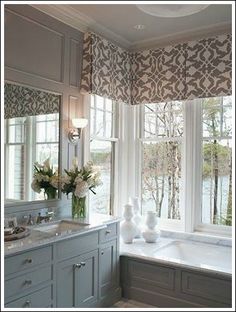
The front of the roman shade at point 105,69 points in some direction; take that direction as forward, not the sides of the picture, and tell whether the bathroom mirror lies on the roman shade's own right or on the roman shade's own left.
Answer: on the roman shade's own right

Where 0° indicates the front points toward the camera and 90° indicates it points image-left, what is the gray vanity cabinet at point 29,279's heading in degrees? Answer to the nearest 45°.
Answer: approximately 315°

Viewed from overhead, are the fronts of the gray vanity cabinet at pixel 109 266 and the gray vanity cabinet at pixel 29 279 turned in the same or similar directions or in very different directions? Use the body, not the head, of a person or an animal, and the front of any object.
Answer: same or similar directions

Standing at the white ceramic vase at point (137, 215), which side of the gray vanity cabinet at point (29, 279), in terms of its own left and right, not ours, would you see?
left

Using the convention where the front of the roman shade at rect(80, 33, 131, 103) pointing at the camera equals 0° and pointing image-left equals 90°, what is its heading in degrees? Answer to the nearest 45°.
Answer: approximately 315°

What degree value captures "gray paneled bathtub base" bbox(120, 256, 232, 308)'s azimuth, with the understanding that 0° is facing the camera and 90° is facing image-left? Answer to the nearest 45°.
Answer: approximately 45°

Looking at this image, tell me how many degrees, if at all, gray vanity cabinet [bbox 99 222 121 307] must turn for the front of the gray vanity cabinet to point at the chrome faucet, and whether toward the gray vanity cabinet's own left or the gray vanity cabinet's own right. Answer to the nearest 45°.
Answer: approximately 135° to the gray vanity cabinet's own right

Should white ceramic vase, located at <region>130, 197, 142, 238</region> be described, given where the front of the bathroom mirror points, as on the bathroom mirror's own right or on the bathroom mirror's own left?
on the bathroom mirror's own left

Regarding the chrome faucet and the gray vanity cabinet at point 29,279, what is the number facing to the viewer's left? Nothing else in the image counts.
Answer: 0

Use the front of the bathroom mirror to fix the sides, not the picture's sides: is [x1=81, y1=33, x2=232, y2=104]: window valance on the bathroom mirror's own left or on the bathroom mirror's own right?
on the bathroom mirror's own left

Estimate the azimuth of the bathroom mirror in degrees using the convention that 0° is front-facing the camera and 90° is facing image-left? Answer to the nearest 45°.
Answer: approximately 315°

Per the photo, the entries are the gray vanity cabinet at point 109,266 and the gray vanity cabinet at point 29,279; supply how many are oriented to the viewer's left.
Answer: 0

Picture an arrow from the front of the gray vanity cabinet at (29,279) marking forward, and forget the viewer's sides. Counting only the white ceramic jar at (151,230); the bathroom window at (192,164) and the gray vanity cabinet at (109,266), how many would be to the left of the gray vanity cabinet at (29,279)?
3

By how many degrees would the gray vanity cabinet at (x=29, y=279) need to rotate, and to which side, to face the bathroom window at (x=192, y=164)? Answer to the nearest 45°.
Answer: approximately 90° to its left

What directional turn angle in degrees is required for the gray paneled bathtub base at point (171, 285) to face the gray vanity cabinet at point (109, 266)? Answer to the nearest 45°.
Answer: approximately 45° to its right
